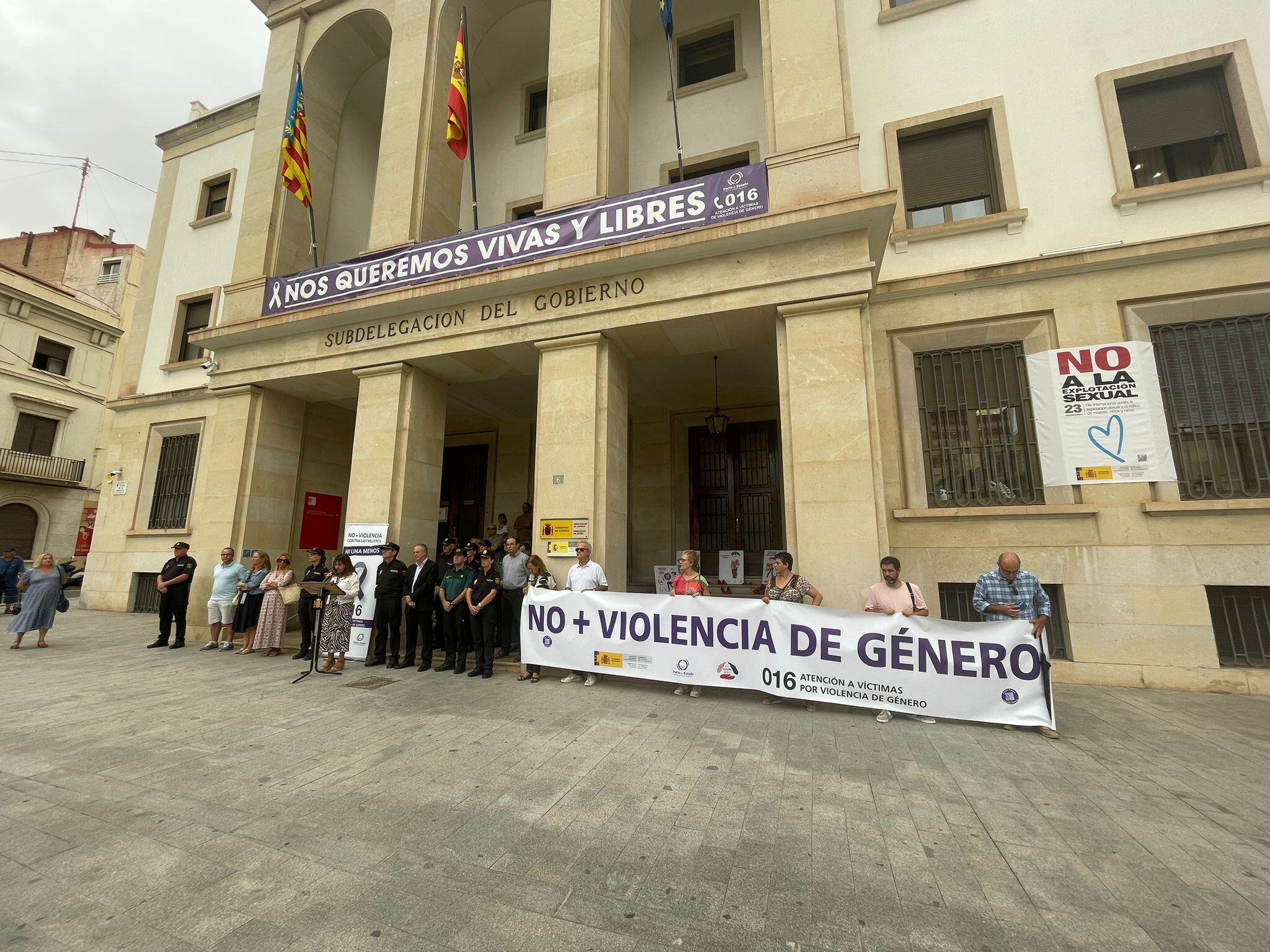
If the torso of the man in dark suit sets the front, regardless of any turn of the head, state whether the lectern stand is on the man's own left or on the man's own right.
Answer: on the man's own right

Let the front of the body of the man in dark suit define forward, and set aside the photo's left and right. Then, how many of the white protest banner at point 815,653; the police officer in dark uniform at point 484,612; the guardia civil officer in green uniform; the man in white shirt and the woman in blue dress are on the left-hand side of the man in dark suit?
4

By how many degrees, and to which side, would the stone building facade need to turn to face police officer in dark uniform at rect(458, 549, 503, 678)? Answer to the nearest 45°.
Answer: approximately 45° to its right

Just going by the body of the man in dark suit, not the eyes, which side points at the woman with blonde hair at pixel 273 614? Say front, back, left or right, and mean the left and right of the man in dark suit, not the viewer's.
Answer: right

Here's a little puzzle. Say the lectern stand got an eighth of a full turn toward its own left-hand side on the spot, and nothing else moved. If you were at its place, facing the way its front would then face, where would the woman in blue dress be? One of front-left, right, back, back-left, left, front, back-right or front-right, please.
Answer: back-right

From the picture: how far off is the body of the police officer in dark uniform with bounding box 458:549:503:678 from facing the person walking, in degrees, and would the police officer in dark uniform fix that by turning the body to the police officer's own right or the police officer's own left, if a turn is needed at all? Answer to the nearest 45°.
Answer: approximately 90° to the police officer's own right

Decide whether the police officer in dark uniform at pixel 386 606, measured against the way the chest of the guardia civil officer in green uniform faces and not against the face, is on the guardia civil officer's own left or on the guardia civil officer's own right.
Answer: on the guardia civil officer's own right

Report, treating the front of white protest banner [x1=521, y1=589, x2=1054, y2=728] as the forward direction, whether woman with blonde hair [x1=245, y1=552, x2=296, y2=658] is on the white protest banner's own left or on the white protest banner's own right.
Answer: on the white protest banner's own right

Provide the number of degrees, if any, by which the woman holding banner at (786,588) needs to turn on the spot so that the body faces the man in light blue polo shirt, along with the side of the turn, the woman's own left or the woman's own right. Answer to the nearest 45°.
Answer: approximately 45° to the woman's own right

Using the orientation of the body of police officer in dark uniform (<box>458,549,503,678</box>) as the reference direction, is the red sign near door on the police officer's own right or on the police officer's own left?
on the police officer's own right

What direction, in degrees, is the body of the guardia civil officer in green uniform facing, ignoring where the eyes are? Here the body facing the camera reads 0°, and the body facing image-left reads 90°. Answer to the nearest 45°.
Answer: approximately 45°
